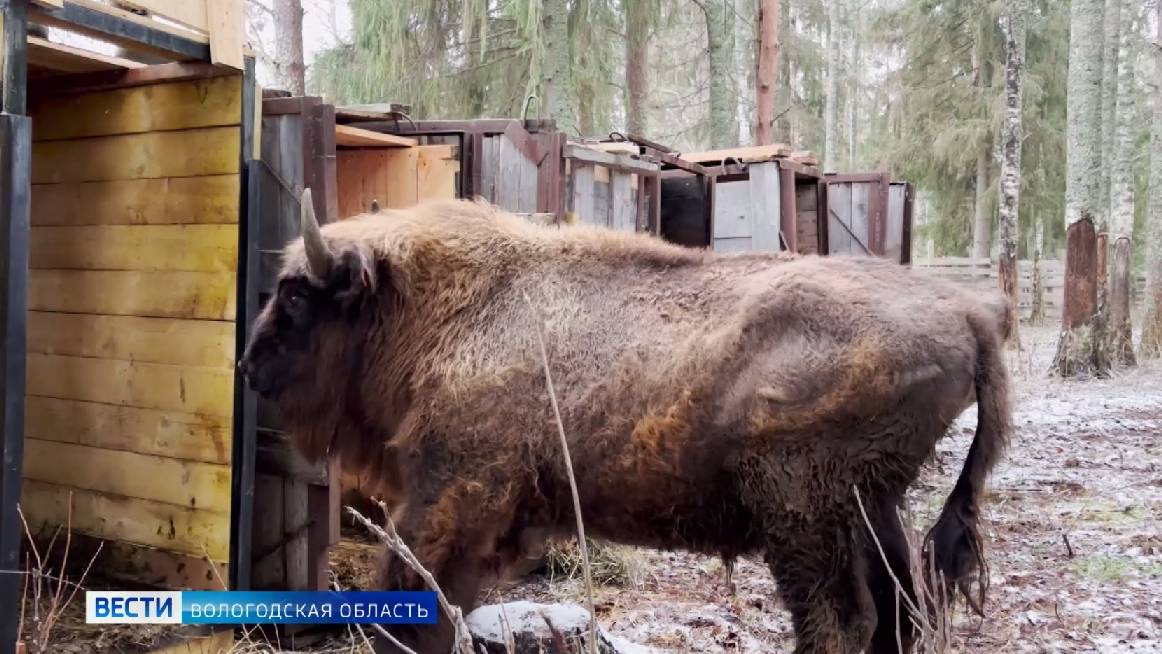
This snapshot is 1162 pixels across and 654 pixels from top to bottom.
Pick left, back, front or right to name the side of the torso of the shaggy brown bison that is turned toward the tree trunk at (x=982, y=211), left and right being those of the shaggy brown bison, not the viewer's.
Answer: right

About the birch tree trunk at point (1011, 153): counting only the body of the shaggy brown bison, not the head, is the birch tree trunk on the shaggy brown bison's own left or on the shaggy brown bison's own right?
on the shaggy brown bison's own right

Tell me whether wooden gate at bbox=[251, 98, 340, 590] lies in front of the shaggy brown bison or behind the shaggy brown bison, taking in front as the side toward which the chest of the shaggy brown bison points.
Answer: in front

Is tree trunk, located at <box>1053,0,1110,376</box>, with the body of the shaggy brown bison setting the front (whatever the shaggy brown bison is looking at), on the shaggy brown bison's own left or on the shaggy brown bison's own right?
on the shaggy brown bison's own right

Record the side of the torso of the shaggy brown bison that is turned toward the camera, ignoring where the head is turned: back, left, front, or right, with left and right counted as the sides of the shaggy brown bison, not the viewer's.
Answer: left

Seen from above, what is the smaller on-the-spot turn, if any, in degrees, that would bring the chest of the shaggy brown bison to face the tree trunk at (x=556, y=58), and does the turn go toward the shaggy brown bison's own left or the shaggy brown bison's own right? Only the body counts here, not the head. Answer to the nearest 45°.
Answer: approximately 90° to the shaggy brown bison's own right

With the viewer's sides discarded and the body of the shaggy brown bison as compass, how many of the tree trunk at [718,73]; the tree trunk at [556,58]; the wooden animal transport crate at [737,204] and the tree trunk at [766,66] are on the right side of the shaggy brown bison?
4

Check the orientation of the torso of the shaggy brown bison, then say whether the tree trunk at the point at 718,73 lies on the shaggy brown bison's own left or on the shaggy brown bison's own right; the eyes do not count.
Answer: on the shaggy brown bison's own right

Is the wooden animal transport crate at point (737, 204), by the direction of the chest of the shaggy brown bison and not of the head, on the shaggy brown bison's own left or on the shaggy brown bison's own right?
on the shaggy brown bison's own right
